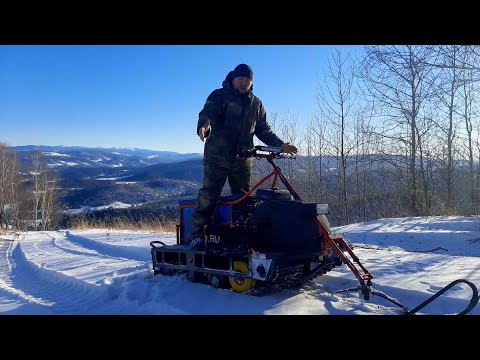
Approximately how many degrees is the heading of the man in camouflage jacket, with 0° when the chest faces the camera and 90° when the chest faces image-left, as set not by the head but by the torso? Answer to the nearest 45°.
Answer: approximately 315°

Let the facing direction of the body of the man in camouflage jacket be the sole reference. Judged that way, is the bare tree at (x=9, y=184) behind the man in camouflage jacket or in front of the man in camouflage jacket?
behind
